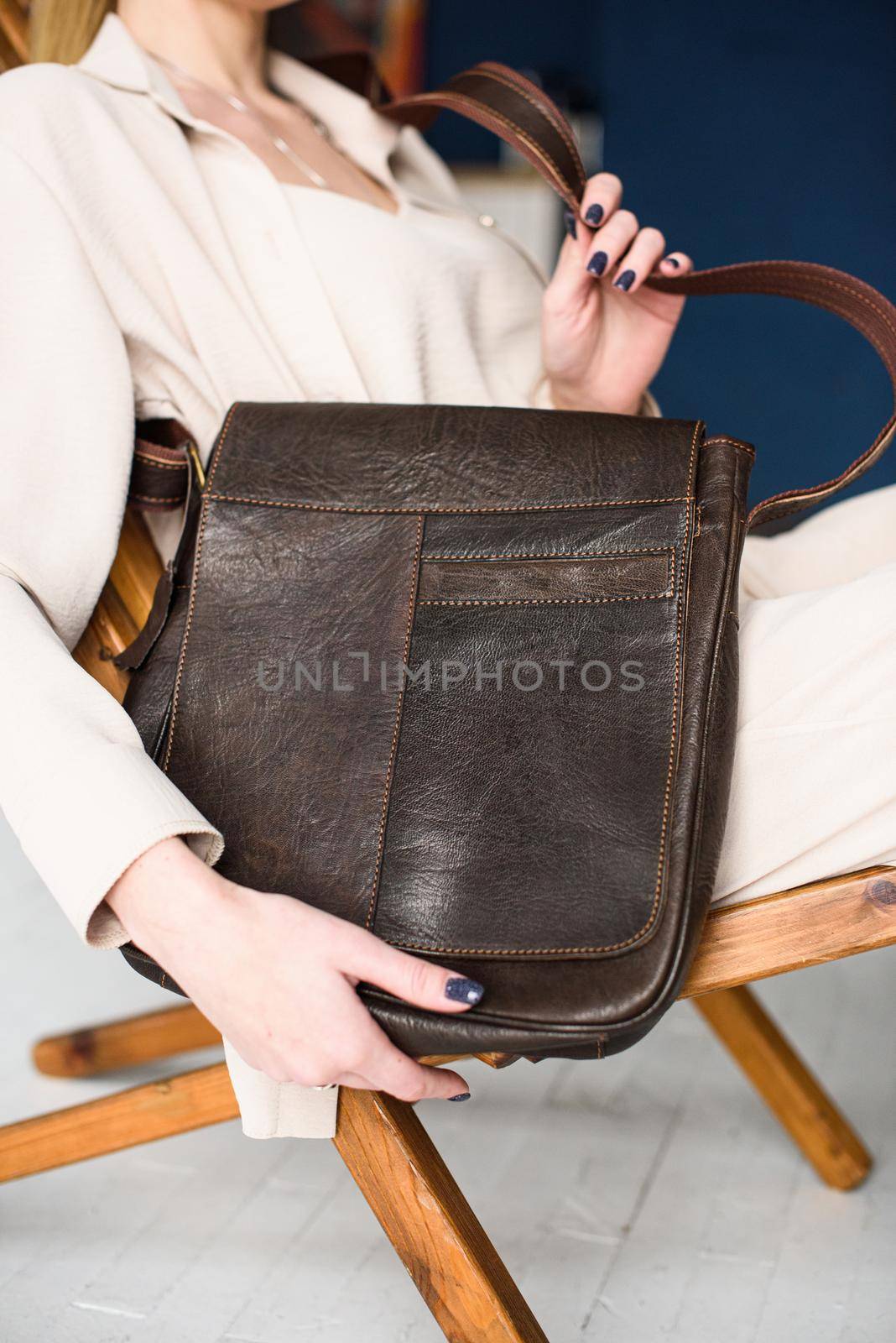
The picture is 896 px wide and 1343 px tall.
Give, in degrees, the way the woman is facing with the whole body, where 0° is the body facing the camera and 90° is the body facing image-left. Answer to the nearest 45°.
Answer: approximately 315°
